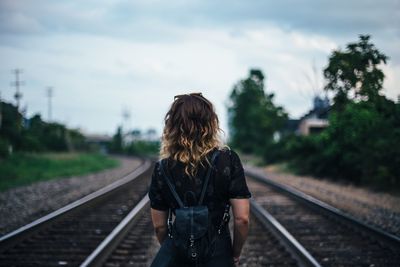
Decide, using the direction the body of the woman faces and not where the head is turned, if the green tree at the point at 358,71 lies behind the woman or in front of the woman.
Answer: in front

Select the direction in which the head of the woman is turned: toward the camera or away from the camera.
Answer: away from the camera

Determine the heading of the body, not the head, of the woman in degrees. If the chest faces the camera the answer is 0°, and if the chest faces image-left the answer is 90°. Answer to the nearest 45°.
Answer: approximately 180°
